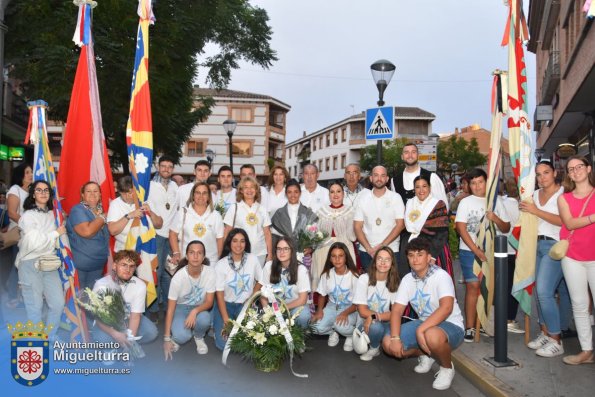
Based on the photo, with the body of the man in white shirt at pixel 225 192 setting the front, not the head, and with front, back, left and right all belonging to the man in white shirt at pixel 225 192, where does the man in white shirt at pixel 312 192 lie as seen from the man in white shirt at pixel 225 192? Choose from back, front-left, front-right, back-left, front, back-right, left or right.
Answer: left

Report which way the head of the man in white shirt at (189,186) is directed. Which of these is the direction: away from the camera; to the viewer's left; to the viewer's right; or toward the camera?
toward the camera

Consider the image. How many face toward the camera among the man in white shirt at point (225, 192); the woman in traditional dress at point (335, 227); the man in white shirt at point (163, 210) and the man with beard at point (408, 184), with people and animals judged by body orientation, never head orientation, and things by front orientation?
4

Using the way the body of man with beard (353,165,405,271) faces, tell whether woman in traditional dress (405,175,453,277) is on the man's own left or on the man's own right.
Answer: on the man's own left

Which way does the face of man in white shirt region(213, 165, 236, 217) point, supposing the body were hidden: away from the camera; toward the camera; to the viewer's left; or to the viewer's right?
toward the camera

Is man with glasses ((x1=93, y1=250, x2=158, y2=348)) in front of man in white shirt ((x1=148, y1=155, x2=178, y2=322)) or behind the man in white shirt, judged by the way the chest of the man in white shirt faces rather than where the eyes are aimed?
in front

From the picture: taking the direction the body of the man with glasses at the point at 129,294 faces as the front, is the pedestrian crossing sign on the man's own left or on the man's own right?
on the man's own left

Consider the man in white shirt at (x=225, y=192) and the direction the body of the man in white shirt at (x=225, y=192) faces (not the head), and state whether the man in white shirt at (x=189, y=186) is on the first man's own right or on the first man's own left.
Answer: on the first man's own right

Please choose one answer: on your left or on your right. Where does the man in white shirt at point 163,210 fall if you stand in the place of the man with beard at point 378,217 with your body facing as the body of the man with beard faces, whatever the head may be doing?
on your right

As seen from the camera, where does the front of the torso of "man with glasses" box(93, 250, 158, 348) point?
toward the camera

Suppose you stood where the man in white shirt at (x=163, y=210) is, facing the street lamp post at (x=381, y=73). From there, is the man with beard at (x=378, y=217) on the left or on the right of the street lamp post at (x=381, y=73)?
right

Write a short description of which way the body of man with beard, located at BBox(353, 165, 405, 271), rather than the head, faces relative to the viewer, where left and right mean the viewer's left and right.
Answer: facing the viewer

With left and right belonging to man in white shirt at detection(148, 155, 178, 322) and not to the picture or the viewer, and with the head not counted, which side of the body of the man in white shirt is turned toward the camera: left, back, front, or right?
front

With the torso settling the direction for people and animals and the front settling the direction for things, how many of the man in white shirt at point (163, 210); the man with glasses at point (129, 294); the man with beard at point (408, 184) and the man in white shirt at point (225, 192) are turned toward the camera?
4

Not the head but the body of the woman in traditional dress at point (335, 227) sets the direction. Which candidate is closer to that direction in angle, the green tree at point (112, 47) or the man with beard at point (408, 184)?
the man with beard

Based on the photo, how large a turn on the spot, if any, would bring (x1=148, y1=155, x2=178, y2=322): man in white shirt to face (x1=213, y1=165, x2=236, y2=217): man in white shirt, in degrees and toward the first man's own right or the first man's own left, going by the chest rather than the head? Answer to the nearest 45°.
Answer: approximately 90° to the first man's own left

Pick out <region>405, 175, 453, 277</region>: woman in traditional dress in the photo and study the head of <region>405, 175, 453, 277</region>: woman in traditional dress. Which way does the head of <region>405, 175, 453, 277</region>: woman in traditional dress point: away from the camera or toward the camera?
toward the camera
